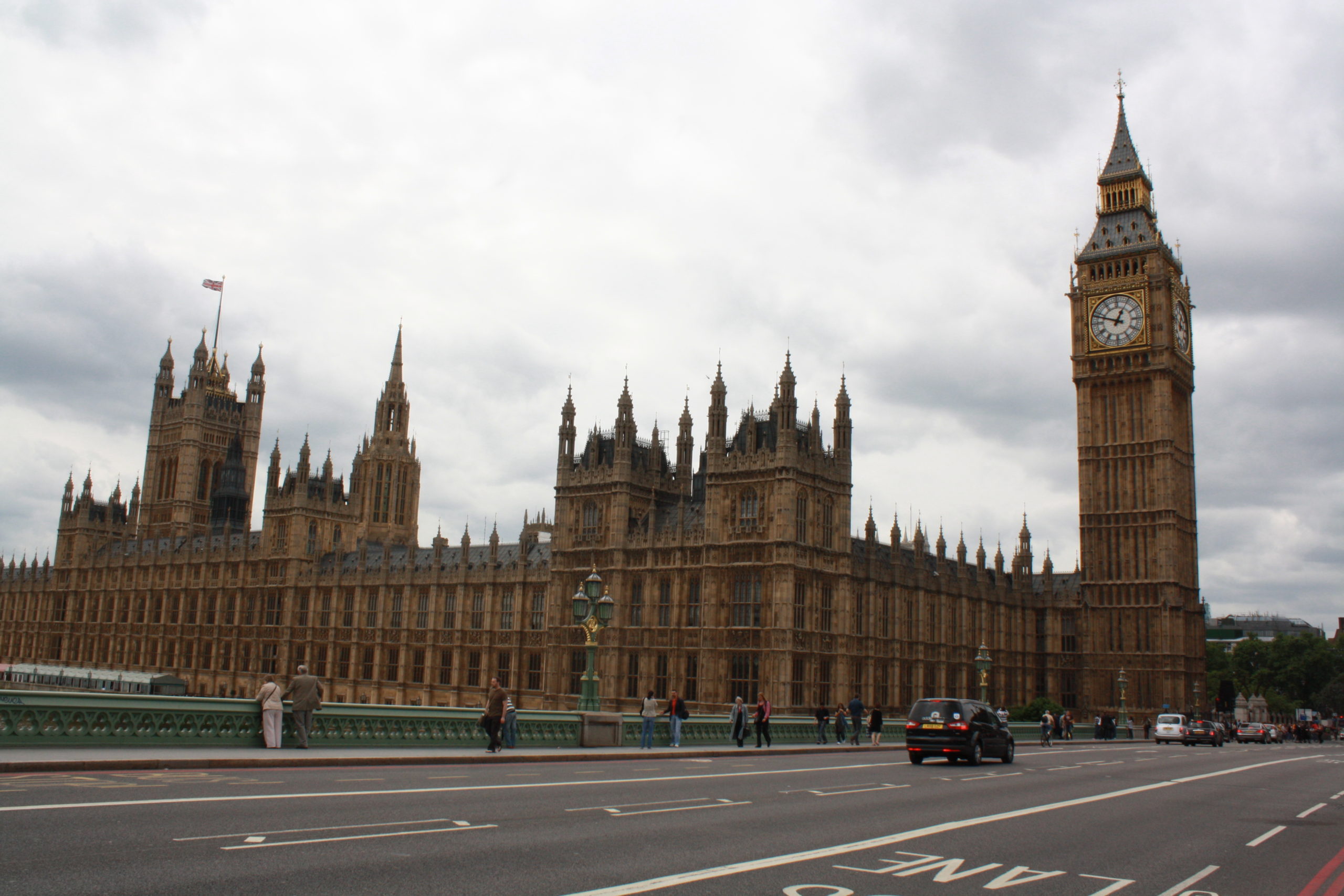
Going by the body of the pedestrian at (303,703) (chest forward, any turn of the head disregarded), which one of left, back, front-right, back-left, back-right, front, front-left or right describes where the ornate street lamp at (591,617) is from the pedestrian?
front-right

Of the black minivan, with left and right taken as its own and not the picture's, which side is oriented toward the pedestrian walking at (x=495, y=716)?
back

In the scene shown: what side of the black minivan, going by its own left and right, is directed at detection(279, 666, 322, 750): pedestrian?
back

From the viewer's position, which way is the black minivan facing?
facing away from the viewer and to the right of the viewer

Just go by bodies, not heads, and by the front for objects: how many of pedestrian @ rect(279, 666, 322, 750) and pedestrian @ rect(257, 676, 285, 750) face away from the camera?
2

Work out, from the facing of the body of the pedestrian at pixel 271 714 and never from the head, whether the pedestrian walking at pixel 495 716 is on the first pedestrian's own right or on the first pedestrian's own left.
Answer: on the first pedestrian's own right

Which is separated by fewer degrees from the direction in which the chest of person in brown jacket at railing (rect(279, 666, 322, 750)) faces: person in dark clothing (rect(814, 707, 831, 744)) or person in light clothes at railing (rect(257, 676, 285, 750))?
the person in dark clothing

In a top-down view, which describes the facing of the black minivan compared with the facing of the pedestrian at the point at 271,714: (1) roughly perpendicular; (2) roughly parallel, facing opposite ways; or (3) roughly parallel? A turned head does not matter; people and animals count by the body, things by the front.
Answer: roughly perpendicular

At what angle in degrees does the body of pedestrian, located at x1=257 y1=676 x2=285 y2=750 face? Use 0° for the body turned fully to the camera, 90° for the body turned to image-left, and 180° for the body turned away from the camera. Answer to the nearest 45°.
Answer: approximately 180°

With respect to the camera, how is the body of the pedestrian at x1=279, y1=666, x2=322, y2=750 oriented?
away from the camera

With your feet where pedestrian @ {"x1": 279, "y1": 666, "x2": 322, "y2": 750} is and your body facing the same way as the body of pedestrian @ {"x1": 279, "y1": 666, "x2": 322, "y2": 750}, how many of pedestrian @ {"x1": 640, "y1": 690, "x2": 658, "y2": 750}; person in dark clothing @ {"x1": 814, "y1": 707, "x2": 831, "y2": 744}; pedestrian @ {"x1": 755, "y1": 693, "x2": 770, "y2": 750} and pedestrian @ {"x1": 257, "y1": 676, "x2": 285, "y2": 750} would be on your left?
1

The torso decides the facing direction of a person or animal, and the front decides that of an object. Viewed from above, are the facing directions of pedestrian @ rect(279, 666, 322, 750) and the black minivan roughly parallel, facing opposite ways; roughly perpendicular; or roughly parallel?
roughly perpendicular
